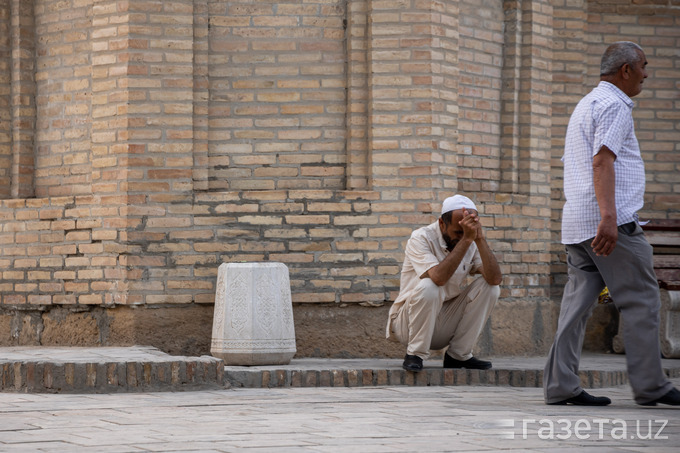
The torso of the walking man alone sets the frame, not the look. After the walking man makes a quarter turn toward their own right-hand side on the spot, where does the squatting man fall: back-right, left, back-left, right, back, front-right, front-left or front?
back-right

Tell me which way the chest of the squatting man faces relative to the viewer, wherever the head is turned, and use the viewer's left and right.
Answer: facing the viewer and to the right of the viewer

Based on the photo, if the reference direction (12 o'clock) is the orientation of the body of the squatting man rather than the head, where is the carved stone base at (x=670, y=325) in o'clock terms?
The carved stone base is roughly at 9 o'clock from the squatting man.

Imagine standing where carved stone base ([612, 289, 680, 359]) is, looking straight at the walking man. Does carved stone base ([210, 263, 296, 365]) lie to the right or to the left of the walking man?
right

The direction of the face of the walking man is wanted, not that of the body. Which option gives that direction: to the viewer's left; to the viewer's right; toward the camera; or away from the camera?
to the viewer's right

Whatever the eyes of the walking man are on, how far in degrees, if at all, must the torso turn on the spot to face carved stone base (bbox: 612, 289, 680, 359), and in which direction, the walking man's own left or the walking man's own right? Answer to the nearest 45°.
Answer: approximately 90° to the walking man's own left

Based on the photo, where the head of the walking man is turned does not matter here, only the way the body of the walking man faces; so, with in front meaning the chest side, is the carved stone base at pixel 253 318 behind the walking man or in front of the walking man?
behind

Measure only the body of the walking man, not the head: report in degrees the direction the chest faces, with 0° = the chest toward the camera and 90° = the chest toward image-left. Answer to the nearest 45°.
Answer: approximately 270°

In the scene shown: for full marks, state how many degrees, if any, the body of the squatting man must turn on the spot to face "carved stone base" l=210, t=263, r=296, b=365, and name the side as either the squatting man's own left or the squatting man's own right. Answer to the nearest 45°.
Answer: approximately 135° to the squatting man's own right
